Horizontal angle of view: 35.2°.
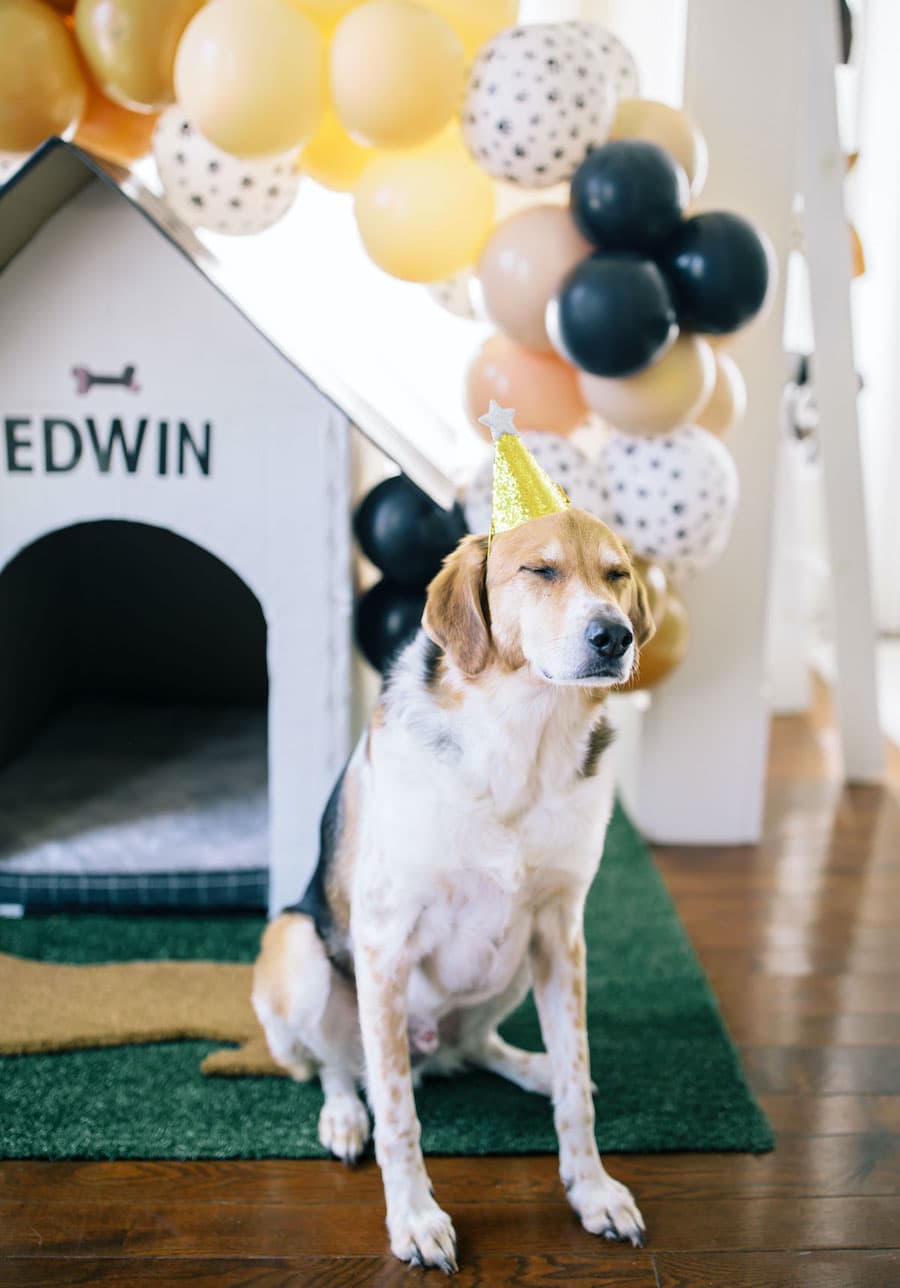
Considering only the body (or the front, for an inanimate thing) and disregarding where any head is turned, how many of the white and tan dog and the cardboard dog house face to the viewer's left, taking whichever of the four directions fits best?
0

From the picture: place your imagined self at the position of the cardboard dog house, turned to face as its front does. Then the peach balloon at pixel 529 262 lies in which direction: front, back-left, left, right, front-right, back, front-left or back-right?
left

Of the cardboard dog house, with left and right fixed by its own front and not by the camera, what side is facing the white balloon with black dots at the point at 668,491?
left

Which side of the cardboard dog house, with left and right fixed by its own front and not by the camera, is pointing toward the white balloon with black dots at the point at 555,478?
left

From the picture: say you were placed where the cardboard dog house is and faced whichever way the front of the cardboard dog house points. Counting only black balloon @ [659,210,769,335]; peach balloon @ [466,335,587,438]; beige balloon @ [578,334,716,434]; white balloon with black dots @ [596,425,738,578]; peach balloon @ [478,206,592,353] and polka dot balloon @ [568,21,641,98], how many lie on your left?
6

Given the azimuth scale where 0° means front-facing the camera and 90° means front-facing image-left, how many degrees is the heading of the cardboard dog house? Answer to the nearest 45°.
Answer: approximately 0°

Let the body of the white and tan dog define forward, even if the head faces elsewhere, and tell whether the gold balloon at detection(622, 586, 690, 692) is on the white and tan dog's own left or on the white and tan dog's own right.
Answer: on the white and tan dog's own left

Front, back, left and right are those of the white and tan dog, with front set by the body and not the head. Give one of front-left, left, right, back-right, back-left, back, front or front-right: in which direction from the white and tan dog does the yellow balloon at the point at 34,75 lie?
back

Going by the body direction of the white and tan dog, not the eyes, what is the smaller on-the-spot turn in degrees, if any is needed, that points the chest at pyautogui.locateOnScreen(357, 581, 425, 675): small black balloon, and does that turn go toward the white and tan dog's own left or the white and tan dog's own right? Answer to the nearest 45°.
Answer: approximately 135° to the white and tan dog's own left

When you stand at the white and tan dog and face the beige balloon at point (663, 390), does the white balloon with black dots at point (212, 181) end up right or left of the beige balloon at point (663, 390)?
left

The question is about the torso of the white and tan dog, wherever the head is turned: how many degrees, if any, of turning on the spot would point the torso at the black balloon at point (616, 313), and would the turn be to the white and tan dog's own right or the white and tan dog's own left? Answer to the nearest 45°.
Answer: approximately 135° to the white and tan dog's own left
